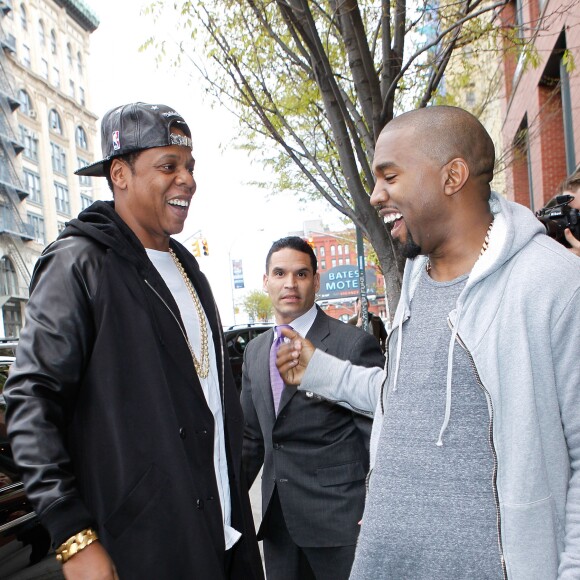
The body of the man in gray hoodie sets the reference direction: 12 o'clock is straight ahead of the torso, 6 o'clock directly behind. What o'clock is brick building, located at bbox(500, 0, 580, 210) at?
The brick building is roughly at 5 o'clock from the man in gray hoodie.

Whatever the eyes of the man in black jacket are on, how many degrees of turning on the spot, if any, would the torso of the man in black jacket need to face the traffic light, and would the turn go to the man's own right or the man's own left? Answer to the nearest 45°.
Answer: approximately 135° to the man's own left

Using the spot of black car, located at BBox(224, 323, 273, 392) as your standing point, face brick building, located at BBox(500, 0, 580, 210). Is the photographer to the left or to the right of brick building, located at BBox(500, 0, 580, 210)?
right

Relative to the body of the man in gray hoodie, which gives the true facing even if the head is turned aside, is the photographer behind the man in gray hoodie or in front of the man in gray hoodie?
behind

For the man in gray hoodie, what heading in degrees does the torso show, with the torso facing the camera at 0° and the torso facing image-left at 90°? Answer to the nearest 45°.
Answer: approximately 45°
